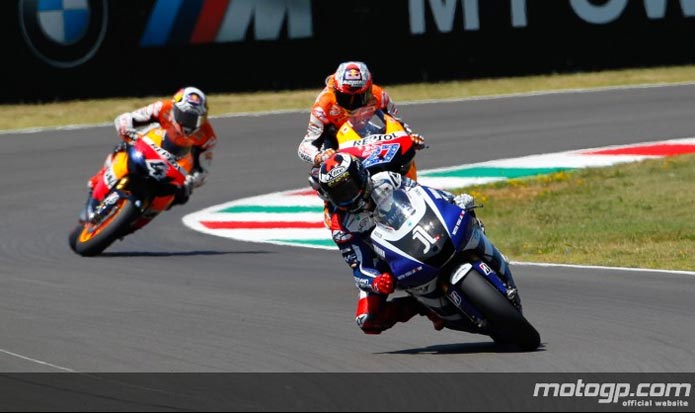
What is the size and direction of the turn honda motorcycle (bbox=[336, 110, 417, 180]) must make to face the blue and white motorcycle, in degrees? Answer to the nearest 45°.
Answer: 0° — it already faces it

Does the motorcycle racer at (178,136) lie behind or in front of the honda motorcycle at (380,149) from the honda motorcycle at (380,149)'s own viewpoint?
behind

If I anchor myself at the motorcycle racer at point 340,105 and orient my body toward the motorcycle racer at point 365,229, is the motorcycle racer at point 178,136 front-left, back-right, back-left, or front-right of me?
back-right

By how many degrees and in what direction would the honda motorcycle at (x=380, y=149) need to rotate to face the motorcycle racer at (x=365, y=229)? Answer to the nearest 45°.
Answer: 0° — it already faces them

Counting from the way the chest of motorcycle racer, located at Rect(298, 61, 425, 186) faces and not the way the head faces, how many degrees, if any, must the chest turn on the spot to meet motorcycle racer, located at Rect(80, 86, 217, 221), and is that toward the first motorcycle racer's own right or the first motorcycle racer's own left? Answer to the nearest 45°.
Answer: approximately 135° to the first motorcycle racer's own right

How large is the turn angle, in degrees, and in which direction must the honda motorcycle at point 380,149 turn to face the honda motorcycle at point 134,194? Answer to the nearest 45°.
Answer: approximately 135° to its right

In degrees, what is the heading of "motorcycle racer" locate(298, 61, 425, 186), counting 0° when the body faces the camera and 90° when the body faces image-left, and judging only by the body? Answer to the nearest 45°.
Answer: approximately 0°
